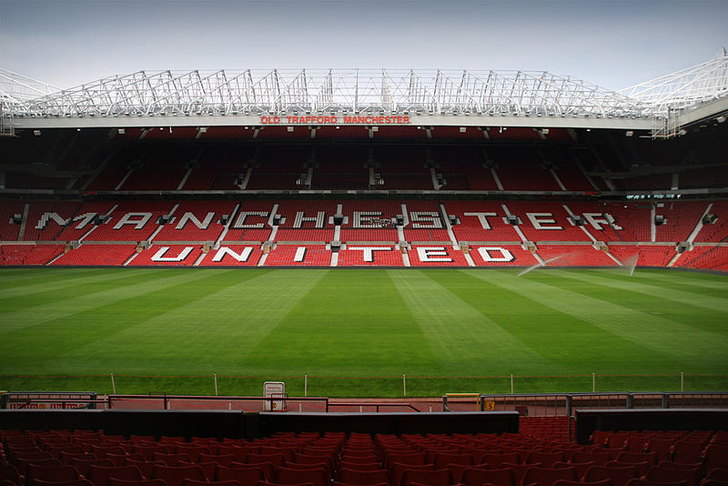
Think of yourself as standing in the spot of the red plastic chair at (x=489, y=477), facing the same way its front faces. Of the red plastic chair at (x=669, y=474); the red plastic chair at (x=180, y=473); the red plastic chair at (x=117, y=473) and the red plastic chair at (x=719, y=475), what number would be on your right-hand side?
2

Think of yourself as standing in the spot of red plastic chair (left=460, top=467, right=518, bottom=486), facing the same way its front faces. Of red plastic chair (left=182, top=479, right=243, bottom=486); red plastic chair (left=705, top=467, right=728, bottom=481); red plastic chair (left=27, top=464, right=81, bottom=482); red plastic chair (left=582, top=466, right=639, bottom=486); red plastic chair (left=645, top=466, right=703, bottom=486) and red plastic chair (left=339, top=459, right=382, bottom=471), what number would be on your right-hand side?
3

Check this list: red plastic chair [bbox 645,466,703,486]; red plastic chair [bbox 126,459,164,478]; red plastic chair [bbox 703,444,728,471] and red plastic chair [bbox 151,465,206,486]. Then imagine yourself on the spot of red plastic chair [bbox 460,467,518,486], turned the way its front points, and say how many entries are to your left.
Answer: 2

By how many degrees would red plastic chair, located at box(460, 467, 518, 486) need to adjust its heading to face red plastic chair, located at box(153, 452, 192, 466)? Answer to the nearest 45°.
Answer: approximately 90° to its left

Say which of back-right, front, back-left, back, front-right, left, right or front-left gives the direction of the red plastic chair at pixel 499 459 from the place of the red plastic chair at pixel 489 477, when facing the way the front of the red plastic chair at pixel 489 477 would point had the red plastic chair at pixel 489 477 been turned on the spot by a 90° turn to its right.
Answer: left

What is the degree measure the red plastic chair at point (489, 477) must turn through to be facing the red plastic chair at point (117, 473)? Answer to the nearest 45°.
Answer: approximately 90° to its left

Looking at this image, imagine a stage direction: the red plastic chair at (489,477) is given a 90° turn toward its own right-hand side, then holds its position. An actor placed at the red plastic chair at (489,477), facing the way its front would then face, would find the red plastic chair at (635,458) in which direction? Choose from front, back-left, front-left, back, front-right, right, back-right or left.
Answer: front-left

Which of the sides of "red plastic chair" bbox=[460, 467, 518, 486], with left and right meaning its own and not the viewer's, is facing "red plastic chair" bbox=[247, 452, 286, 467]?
left

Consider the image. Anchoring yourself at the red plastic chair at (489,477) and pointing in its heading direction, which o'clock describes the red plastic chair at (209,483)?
the red plastic chair at (209,483) is roughly at 8 o'clock from the red plastic chair at (489,477).

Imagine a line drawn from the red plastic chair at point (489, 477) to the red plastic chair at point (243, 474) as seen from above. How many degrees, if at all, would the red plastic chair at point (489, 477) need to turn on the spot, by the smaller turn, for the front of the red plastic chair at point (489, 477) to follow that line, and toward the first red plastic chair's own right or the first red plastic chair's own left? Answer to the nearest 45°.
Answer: approximately 90° to the first red plastic chair's own left

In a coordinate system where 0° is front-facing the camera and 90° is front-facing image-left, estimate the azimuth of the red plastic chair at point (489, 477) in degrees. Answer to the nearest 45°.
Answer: approximately 180°

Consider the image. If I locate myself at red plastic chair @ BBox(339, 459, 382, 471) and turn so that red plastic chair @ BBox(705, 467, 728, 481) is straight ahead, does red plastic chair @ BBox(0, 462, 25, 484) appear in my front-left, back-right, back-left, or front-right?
back-right

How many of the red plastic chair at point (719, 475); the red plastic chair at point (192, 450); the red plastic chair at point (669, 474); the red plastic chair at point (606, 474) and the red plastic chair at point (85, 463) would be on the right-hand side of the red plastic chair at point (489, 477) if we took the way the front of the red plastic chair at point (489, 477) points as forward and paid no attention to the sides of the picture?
3

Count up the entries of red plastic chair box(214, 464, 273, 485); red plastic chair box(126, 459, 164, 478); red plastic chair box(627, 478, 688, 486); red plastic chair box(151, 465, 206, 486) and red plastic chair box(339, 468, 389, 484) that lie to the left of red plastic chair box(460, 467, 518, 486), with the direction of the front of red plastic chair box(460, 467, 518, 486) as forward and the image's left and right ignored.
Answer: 4
